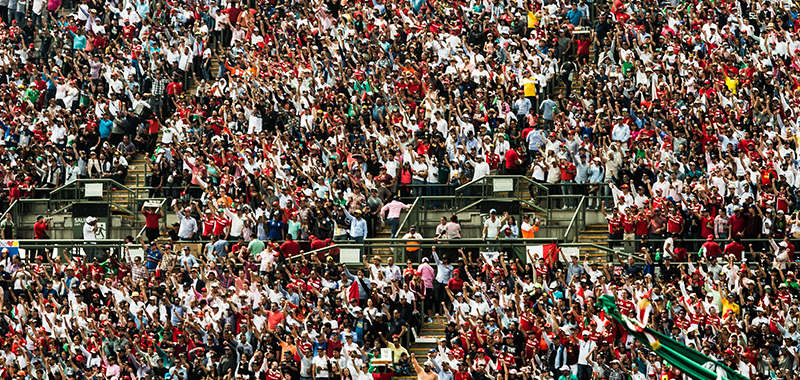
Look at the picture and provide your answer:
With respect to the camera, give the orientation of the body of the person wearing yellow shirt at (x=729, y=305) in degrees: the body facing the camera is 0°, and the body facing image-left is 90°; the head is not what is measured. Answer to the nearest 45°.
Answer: approximately 0°

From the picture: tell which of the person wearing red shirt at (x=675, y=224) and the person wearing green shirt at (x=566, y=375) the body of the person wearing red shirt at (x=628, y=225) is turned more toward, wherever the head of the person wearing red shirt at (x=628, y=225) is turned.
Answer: the person wearing green shirt

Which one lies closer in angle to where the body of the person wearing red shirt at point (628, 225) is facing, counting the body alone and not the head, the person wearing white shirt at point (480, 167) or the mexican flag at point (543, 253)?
the mexican flag

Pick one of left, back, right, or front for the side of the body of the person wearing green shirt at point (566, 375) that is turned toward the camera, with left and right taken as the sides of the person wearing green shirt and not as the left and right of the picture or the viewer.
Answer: front

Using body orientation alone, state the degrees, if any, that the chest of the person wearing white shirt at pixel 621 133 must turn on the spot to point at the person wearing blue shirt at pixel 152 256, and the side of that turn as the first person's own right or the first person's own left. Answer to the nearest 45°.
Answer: approximately 90° to the first person's own right

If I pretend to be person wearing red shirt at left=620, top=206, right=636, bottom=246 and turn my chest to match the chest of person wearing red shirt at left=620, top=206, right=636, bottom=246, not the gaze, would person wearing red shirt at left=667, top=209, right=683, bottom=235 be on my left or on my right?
on my left

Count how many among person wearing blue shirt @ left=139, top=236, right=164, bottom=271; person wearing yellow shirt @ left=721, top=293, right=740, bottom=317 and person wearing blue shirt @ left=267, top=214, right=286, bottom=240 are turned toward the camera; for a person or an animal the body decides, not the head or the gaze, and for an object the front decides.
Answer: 3

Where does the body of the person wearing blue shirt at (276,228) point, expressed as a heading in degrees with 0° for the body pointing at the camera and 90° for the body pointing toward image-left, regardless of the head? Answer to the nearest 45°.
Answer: approximately 0°

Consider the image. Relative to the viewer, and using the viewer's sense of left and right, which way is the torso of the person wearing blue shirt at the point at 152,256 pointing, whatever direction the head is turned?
facing the viewer

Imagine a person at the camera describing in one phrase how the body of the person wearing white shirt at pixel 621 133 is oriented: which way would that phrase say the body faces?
toward the camera

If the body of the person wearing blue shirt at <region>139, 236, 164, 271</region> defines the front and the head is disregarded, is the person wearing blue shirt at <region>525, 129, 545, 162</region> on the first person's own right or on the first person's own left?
on the first person's own left

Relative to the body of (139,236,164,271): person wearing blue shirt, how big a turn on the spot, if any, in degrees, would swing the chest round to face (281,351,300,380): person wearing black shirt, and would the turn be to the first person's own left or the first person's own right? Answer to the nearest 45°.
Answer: approximately 45° to the first person's own left

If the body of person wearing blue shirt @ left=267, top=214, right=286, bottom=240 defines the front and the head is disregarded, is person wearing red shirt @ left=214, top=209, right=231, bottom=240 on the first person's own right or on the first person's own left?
on the first person's own right

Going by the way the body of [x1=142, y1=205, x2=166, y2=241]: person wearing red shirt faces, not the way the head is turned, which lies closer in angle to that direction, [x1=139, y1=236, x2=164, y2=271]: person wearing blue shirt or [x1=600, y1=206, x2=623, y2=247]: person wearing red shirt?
the person wearing blue shirt
